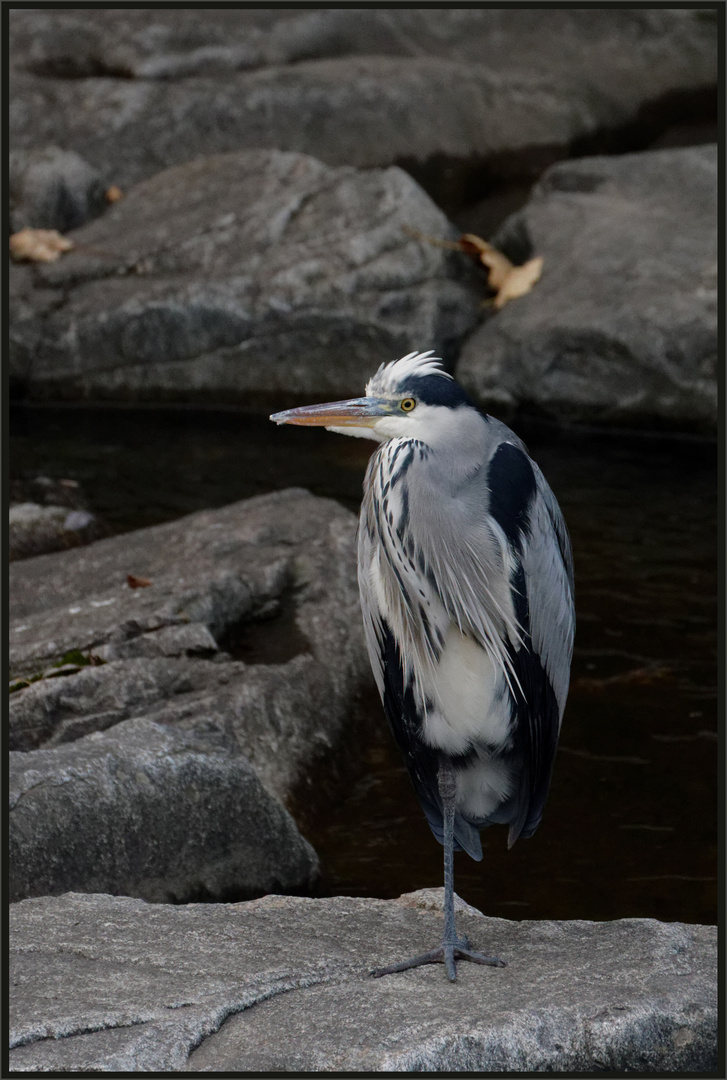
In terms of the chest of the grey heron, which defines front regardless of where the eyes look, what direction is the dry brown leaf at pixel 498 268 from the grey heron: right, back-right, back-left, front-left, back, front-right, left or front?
back-right

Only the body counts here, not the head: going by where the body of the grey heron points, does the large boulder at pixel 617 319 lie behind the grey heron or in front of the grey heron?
behind

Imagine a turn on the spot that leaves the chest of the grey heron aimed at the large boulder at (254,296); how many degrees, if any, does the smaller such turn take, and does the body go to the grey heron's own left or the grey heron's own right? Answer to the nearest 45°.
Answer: approximately 135° to the grey heron's own right

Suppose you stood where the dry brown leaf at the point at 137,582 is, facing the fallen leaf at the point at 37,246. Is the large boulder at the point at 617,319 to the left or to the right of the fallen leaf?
right

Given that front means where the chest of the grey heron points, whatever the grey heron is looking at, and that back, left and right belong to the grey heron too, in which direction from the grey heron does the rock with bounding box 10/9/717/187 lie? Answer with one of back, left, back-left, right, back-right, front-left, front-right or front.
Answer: back-right

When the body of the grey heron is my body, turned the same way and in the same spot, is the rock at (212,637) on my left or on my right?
on my right

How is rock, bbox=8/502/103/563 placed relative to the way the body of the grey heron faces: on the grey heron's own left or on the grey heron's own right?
on the grey heron's own right

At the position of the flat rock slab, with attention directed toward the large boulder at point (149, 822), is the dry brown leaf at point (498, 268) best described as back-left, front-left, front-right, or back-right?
front-right

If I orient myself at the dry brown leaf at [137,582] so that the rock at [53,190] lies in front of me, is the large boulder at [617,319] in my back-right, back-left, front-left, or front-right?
front-right
